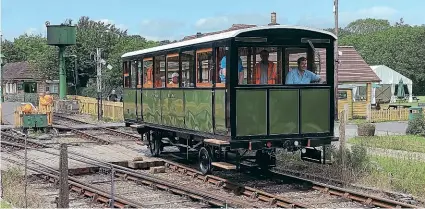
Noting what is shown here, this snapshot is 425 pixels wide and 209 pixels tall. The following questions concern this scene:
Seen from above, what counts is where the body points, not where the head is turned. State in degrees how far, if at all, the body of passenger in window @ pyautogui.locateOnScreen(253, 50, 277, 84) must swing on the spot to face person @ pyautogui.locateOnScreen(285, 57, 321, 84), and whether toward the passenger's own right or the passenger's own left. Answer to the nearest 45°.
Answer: approximately 90° to the passenger's own left

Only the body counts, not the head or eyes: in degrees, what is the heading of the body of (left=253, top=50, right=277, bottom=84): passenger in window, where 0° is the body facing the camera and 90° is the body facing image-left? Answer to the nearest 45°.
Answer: approximately 0°

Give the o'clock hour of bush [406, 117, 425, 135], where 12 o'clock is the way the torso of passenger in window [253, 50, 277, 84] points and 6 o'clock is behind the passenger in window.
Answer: The bush is roughly at 7 o'clock from the passenger in window.

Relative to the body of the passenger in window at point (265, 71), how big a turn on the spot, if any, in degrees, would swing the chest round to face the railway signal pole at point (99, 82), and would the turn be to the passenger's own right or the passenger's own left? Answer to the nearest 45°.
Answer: approximately 135° to the passenger's own right

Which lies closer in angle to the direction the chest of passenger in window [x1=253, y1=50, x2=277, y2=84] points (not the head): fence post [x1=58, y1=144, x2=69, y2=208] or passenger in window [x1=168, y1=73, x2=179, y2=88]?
the fence post

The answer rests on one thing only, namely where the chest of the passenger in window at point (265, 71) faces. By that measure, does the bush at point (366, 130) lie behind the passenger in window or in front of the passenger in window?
behind
